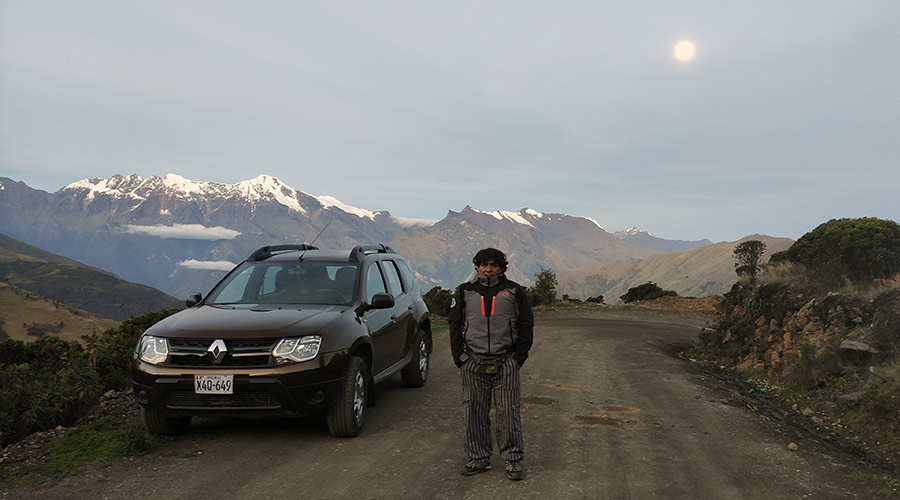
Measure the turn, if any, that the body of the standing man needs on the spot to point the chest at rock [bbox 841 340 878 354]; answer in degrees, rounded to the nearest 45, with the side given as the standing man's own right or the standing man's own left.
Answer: approximately 135° to the standing man's own left

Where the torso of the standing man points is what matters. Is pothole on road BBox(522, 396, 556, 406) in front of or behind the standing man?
behind

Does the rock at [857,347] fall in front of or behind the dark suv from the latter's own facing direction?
behind

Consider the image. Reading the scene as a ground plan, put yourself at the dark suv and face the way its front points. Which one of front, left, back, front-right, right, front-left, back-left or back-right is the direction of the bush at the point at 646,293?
back

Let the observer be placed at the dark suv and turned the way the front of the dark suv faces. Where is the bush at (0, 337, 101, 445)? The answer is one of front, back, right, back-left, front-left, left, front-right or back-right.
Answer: right

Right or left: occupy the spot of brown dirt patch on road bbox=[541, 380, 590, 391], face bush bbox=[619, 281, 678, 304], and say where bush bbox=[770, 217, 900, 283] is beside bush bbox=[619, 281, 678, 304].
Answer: right

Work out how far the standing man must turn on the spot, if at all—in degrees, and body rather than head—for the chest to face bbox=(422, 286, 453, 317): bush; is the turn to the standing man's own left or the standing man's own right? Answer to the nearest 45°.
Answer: approximately 180°

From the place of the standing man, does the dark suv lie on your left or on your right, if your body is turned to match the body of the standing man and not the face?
on your right

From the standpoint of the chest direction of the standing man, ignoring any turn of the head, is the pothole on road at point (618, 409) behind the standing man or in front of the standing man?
behind

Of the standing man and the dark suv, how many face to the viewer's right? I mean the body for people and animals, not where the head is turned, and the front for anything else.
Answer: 0

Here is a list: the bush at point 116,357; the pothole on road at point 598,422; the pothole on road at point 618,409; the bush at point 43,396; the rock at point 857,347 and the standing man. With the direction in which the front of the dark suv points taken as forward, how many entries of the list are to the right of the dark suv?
2

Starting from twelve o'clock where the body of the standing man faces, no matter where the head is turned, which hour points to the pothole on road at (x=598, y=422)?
The pothole on road is roughly at 7 o'clock from the standing man.

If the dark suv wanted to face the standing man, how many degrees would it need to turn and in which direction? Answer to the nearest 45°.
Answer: approximately 90° to its left

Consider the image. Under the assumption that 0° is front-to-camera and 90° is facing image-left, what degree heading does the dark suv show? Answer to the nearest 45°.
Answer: approximately 45°
